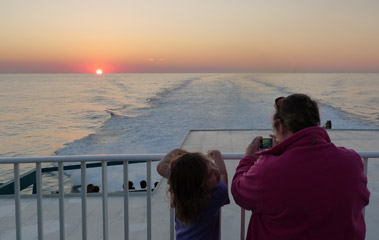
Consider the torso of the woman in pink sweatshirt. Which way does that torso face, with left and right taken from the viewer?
facing away from the viewer and to the left of the viewer
